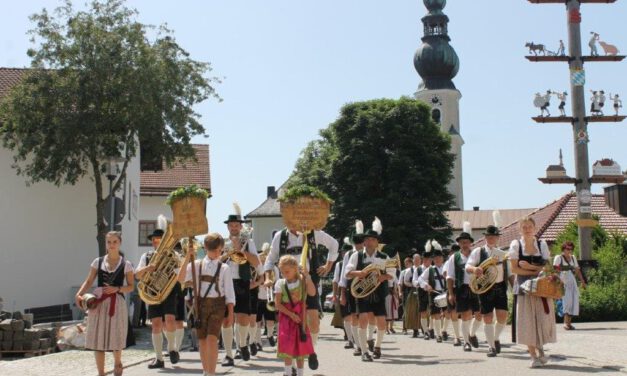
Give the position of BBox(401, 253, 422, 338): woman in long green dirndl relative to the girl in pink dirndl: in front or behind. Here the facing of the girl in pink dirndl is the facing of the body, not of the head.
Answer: behind

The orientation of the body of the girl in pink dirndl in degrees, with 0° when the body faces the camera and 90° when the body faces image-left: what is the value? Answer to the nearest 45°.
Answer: approximately 0°

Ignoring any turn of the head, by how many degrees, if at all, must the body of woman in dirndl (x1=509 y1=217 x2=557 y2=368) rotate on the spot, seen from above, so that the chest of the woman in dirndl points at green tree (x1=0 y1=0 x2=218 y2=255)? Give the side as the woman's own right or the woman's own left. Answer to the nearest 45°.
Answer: approximately 135° to the woman's own right

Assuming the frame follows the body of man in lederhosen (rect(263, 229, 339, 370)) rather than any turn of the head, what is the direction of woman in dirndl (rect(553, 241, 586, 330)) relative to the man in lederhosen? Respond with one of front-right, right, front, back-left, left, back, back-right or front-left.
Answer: back-left

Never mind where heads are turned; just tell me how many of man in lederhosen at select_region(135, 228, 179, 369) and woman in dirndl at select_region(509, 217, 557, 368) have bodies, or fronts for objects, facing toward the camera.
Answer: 2

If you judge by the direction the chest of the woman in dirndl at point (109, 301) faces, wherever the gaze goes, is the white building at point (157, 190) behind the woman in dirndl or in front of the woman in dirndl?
behind

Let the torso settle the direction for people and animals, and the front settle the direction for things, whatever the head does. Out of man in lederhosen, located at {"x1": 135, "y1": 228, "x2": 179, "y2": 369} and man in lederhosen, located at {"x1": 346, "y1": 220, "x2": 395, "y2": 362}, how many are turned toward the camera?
2
